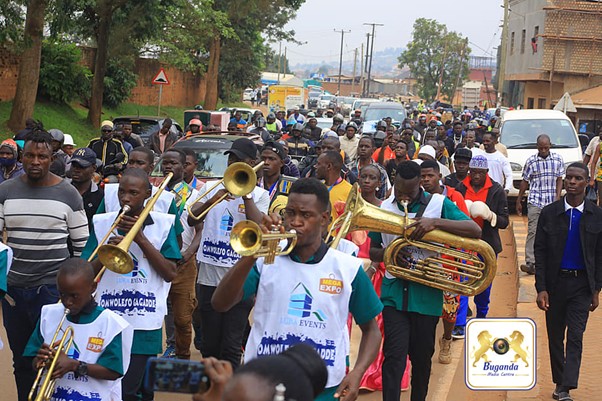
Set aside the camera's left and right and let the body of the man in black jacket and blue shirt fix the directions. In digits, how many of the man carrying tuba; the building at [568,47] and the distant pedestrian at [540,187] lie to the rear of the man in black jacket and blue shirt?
2

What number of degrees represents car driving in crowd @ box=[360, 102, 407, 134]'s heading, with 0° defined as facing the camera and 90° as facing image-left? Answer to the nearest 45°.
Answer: approximately 0°

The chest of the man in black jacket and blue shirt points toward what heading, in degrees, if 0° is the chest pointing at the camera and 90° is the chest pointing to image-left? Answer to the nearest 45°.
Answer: approximately 0°

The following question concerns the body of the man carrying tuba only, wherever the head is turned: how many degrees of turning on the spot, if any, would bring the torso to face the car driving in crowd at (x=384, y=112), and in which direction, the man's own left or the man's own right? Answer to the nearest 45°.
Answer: approximately 180°

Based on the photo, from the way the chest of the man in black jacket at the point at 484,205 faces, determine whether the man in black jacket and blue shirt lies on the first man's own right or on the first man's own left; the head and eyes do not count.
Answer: on the first man's own left

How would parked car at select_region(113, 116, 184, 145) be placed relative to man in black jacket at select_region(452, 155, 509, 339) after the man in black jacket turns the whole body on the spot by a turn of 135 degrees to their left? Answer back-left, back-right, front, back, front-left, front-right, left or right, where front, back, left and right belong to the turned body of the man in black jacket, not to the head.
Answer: back-left

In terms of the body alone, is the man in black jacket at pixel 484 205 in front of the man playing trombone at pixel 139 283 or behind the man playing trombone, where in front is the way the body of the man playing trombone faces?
behind

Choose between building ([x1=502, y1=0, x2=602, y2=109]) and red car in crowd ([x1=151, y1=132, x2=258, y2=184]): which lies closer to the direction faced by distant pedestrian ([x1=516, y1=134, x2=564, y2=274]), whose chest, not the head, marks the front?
the red car in crowd

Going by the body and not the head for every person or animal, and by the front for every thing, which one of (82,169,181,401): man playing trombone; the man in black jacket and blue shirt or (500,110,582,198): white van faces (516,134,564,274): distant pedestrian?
the white van

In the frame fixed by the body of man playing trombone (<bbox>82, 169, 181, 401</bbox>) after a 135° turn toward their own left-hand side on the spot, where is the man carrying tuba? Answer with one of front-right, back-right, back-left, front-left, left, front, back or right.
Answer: front

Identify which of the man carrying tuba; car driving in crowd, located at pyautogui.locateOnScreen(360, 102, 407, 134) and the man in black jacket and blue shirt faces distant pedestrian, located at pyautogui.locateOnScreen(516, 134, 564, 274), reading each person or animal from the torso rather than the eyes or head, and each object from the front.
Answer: the car driving in crowd

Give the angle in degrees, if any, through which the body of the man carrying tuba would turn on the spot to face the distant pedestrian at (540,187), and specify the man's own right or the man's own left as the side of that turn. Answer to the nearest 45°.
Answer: approximately 180°
